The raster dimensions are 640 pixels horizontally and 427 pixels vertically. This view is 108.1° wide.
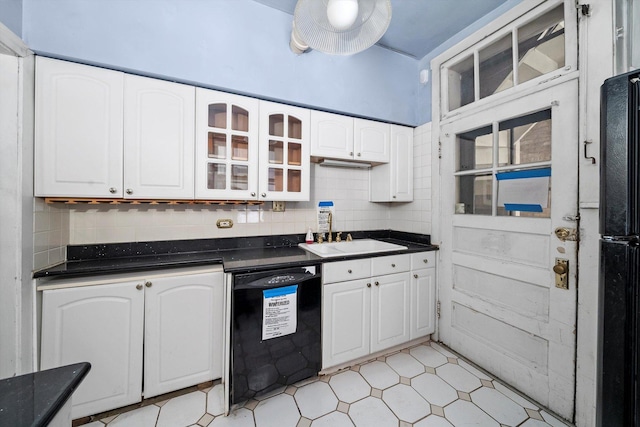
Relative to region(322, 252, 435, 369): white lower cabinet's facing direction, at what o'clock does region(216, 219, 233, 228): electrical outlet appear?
The electrical outlet is roughly at 4 o'clock from the white lower cabinet.

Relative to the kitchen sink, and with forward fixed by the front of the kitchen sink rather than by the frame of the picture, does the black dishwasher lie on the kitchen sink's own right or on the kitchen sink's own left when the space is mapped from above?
on the kitchen sink's own right

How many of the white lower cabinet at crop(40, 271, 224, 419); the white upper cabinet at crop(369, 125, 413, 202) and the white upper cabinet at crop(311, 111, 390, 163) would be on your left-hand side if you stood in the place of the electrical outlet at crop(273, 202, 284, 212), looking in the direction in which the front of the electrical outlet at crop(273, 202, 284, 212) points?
2

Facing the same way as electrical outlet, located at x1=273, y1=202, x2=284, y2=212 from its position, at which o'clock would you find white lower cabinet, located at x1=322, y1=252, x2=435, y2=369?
The white lower cabinet is roughly at 10 o'clock from the electrical outlet.

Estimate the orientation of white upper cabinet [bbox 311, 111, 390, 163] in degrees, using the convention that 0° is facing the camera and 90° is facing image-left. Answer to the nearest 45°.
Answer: approximately 315°

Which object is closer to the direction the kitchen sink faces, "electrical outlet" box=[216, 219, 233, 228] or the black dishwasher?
the black dishwasher

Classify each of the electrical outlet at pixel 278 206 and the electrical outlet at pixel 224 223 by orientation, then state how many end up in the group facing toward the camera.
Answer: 2

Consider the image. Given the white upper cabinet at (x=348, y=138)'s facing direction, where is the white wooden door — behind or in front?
in front

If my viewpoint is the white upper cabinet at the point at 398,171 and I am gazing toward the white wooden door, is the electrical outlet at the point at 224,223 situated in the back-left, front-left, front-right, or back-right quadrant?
back-right
